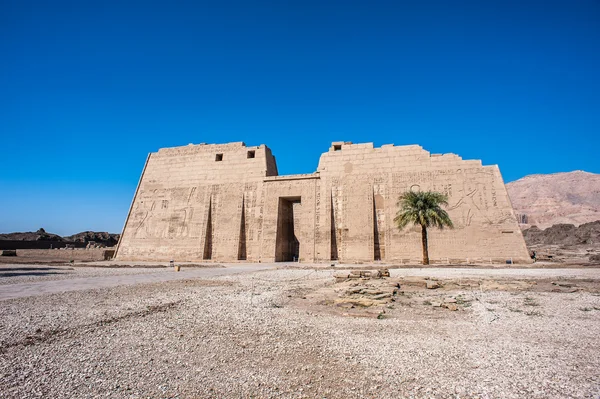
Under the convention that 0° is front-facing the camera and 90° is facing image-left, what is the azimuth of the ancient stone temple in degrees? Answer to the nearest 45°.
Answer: approximately 0°

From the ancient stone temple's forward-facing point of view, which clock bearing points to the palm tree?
The palm tree is roughly at 10 o'clock from the ancient stone temple.
